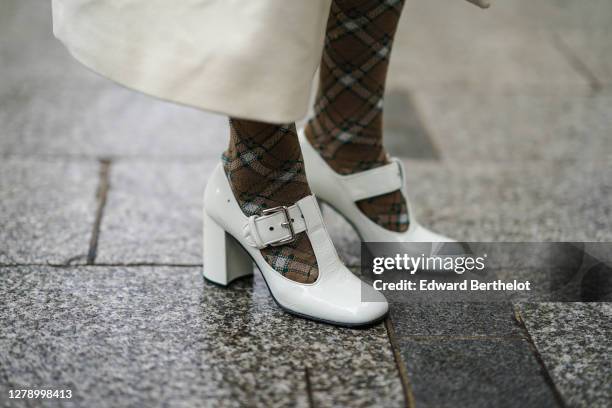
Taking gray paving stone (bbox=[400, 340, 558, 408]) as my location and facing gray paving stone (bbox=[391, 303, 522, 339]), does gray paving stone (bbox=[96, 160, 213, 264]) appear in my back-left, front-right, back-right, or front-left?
front-left

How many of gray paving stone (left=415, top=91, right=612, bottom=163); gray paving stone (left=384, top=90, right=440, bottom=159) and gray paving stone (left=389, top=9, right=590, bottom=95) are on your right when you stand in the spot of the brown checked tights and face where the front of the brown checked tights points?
0

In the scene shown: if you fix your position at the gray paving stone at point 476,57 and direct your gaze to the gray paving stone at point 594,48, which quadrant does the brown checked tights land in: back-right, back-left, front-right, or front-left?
back-right

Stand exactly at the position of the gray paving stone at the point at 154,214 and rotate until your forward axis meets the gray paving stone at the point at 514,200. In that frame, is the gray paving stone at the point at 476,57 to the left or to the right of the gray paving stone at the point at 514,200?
left

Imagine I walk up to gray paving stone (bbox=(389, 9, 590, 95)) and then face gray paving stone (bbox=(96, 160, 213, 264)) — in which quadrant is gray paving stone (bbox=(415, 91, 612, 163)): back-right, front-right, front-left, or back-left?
front-left

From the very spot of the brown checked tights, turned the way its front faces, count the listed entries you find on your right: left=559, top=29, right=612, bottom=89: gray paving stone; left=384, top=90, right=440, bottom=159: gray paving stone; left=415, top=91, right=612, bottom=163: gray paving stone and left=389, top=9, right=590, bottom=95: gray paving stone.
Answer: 0

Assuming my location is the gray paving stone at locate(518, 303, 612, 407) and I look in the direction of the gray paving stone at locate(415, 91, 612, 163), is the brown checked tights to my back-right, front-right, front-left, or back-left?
front-left

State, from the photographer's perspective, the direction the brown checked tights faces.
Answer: facing the viewer and to the right of the viewer

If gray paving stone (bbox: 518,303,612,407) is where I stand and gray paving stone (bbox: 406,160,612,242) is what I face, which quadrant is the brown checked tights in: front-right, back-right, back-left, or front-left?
front-left

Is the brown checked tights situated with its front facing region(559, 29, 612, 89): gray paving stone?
no
